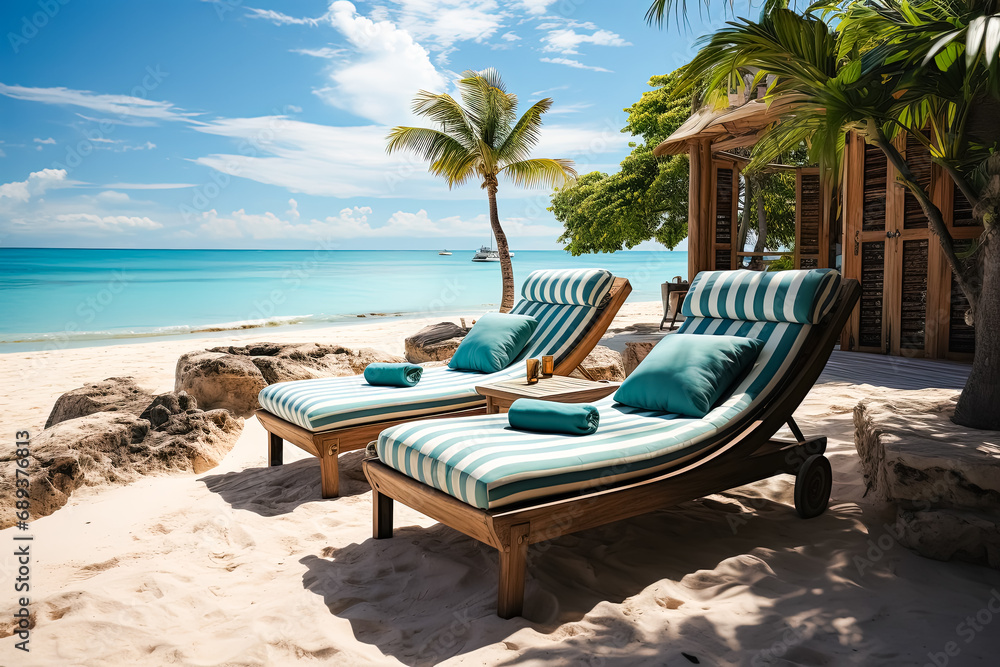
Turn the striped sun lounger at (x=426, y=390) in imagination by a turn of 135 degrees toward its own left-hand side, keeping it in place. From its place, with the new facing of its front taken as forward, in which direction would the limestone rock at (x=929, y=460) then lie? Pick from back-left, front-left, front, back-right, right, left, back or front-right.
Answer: front-right

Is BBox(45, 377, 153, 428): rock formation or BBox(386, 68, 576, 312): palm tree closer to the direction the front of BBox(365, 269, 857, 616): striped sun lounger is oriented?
the rock formation

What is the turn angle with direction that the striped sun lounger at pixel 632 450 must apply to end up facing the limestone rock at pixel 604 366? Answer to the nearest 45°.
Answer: approximately 135° to its right

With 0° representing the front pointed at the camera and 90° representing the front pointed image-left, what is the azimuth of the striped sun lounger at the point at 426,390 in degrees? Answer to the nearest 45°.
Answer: approximately 45°

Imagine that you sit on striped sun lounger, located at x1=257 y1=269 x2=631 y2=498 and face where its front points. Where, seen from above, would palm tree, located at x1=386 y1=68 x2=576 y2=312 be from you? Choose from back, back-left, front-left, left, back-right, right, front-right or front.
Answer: back-right

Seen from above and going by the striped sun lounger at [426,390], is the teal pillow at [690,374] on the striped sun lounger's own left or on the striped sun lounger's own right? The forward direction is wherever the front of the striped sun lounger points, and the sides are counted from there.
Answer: on the striped sun lounger's own left

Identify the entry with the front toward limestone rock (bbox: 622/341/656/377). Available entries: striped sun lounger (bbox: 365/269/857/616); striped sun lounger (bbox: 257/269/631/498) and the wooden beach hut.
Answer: the wooden beach hut

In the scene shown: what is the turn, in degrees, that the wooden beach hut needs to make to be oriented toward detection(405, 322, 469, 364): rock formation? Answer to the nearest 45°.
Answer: approximately 45° to its right

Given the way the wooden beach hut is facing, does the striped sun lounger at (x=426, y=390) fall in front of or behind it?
in front

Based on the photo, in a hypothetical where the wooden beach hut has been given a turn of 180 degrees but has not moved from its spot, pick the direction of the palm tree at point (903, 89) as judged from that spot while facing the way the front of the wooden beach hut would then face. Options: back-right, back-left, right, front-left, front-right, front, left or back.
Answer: back-right

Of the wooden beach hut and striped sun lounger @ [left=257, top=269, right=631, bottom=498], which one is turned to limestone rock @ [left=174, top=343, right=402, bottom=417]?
the wooden beach hut

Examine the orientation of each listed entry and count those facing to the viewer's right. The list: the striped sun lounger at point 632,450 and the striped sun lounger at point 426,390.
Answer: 0
